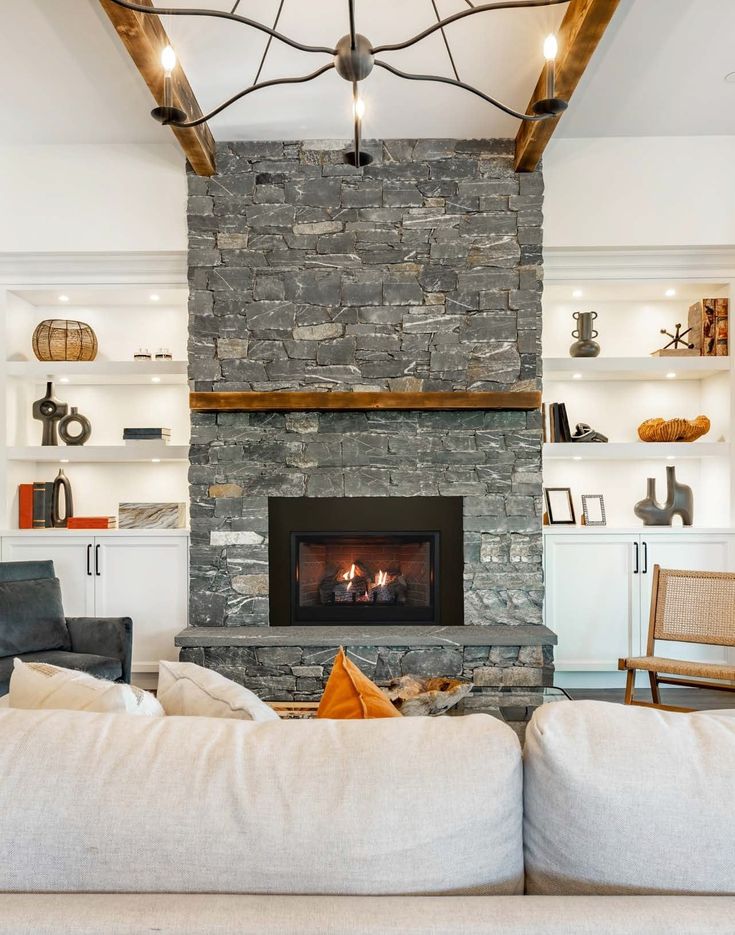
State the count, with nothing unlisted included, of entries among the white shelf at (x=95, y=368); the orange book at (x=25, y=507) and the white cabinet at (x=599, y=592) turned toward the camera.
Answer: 3

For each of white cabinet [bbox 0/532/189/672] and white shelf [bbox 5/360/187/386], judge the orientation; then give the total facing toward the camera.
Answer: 2

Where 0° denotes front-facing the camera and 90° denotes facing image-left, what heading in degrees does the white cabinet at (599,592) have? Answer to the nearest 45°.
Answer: approximately 0°

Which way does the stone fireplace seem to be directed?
toward the camera

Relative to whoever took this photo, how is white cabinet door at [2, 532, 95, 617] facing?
facing the viewer

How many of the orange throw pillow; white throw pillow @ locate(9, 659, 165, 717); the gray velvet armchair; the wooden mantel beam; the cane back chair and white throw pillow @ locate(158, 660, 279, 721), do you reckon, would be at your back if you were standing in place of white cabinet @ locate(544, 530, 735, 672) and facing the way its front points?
0

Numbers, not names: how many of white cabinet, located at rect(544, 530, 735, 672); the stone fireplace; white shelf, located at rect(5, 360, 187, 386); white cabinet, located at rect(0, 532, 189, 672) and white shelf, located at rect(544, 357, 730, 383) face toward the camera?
5

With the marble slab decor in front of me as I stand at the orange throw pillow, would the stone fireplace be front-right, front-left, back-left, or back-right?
front-right

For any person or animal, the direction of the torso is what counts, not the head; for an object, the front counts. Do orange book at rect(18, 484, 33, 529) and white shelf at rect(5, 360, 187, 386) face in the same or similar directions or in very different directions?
same or similar directions

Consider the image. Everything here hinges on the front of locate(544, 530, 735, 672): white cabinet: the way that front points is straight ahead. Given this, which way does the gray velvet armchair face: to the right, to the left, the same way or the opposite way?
to the left

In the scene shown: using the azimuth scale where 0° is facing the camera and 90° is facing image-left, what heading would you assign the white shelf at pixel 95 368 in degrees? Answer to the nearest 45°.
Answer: approximately 0°

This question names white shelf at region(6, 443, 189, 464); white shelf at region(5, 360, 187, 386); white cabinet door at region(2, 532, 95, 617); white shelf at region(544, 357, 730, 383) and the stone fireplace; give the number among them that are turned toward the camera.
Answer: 5

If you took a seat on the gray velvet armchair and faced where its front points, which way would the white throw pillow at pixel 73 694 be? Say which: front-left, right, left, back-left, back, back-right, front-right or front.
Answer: front-right

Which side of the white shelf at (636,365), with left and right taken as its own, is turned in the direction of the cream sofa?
front

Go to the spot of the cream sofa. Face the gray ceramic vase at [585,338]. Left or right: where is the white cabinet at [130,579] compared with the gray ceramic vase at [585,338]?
left

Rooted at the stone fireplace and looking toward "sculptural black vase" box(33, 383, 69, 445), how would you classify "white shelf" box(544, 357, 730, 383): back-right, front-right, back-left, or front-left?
back-right
